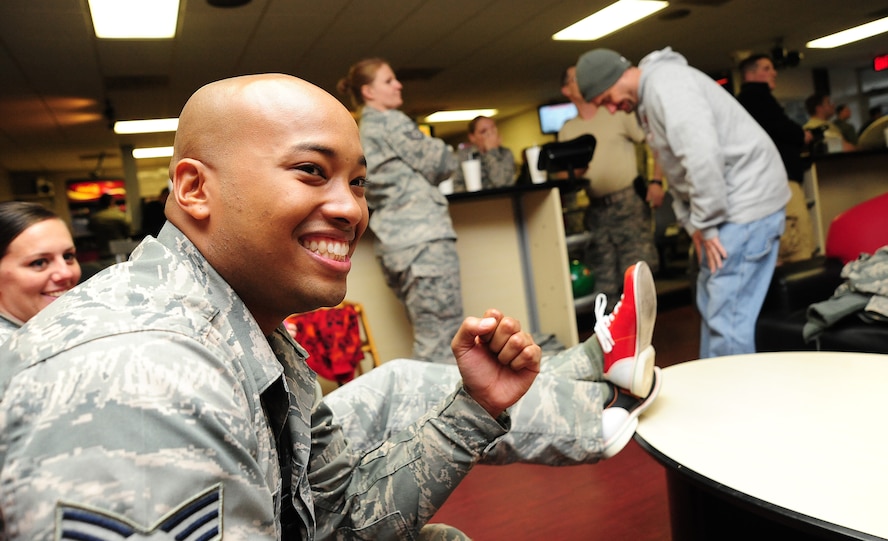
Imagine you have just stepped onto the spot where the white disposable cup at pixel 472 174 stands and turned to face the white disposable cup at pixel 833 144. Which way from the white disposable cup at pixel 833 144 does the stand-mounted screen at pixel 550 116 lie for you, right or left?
left

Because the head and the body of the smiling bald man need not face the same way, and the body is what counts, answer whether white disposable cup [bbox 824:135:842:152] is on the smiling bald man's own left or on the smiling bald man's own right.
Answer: on the smiling bald man's own left

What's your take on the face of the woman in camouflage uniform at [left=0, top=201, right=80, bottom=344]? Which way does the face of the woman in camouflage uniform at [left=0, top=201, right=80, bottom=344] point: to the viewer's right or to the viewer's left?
to the viewer's right

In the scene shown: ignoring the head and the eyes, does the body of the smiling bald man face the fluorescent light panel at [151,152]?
no

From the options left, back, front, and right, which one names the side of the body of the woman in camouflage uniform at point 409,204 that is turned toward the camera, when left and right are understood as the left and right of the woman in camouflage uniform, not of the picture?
right

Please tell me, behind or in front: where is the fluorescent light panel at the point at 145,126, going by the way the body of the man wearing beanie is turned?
in front

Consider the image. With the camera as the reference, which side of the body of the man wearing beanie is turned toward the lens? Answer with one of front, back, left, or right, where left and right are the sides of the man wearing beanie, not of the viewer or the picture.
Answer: left

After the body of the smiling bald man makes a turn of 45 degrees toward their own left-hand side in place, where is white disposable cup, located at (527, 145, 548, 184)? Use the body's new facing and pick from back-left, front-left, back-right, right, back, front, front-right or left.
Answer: front-left

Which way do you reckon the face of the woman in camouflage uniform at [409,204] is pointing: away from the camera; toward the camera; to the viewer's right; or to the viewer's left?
to the viewer's right

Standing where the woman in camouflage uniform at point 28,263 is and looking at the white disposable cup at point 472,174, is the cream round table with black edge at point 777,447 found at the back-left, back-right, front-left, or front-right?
front-right

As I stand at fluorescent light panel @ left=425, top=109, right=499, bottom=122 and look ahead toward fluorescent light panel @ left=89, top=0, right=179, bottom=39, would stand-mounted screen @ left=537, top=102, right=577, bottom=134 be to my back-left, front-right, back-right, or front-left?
front-left

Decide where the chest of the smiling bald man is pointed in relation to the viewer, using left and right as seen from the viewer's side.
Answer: facing the viewer and to the right of the viewer

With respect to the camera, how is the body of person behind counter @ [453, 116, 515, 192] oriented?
toward the camera

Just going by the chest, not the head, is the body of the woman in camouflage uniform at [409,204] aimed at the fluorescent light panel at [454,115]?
no

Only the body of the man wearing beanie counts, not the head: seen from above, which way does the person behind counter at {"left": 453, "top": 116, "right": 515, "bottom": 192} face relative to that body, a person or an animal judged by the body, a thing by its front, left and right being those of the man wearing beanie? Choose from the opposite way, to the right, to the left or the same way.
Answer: to the left
